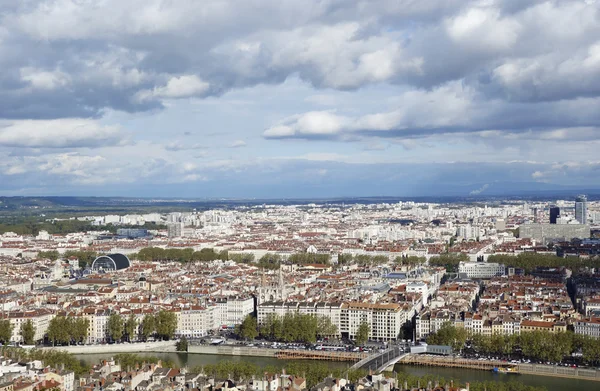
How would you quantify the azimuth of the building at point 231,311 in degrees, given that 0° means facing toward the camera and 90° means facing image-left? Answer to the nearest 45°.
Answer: approximately 0°

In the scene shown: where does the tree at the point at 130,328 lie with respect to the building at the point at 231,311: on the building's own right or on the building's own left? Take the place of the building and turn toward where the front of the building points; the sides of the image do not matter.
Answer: on the building's own right

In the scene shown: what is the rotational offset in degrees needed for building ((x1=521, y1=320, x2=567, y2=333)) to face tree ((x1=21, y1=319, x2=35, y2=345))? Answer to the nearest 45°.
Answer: approximately 90° to its right

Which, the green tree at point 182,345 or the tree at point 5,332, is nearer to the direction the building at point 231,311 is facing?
the green tree

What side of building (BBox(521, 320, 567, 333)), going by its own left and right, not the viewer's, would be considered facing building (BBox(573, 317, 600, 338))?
left

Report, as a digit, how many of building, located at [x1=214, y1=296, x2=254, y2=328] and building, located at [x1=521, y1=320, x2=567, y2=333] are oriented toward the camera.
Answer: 2

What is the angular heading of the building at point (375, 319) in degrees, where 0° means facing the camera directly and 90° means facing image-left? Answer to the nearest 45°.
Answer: approximately 0°

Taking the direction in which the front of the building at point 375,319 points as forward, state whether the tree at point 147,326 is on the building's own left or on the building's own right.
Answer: on the building's own right

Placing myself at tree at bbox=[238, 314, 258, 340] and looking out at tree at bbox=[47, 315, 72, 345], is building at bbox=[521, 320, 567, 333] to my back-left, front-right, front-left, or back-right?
back-left

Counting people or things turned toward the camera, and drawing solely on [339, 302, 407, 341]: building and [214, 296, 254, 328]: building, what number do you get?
2
